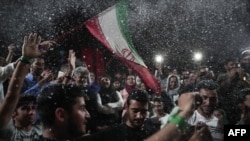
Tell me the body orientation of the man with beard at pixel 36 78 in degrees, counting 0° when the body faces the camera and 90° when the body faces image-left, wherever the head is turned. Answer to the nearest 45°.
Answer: approximately 315°

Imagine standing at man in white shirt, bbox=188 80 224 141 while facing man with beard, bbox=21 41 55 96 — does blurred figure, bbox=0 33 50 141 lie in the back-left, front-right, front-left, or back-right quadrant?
front-left

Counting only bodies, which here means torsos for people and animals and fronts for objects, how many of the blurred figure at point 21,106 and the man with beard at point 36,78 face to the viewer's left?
0

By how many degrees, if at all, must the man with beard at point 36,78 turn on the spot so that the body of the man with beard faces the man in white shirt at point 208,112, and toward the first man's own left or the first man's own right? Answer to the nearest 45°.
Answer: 0° — they already face them

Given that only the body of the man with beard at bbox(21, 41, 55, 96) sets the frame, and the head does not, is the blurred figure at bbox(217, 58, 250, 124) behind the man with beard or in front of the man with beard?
in front

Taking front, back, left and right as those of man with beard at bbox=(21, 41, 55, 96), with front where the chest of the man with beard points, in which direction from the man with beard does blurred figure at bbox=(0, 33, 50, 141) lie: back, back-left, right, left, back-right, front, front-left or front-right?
front-right

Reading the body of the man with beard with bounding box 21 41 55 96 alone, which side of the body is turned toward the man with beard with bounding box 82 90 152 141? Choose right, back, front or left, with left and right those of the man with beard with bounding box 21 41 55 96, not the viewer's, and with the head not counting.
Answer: front

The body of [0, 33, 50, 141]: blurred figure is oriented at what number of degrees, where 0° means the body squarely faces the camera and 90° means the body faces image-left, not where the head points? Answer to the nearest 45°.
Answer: approximately 315°

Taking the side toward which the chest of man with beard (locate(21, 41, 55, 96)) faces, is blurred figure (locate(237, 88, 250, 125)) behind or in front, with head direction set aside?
in front
